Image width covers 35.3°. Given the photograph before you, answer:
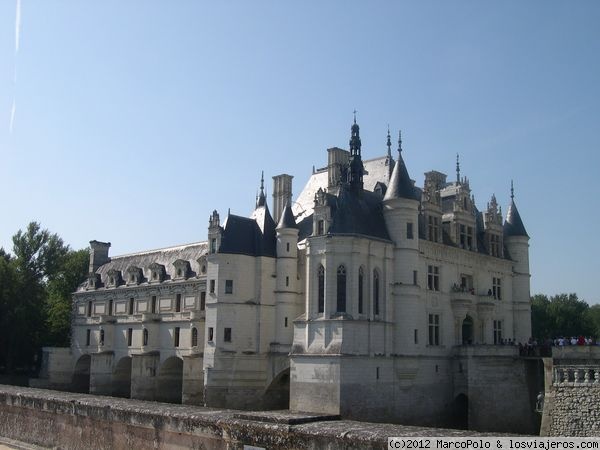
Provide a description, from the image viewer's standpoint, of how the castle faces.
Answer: facing the viewer and to the right of the viewer

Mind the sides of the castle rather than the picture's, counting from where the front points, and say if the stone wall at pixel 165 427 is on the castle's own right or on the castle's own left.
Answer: on the castle's own right
